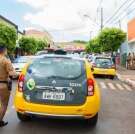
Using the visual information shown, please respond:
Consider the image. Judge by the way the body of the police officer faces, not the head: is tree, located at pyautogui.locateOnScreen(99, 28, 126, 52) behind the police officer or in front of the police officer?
in front

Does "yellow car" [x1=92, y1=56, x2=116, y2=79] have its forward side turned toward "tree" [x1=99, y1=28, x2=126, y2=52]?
yes

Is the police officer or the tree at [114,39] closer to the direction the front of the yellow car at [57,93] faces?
the tree

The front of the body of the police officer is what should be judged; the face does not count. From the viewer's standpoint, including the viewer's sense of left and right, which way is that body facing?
facing away from the viewer and to the right of the viewer

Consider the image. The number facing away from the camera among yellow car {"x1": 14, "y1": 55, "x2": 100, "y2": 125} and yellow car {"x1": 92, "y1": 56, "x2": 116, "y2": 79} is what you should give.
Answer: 2

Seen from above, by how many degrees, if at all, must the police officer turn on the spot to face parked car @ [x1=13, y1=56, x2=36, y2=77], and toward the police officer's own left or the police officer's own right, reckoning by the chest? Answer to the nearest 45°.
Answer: approximately 45° to the police officer's own left

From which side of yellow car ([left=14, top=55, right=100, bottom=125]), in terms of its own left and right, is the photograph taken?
back

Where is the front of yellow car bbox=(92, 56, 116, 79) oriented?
away from the camera

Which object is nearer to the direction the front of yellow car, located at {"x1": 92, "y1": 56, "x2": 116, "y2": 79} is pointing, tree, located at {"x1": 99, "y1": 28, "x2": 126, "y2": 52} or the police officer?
the tree

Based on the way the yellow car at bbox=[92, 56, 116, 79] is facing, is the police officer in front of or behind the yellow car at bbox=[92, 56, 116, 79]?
behind
